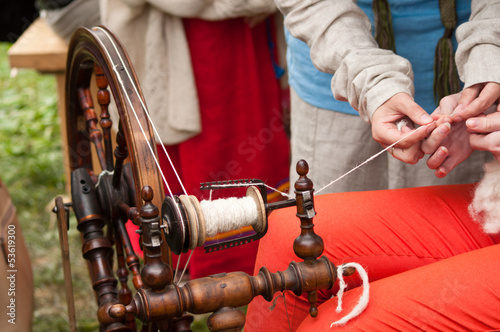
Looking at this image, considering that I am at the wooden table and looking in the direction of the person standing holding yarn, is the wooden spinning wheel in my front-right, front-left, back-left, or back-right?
front-right

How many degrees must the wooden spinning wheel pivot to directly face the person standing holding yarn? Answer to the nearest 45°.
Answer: approximately 45° to its left

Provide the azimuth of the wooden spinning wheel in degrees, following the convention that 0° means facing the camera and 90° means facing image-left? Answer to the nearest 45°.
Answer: approximately 270°

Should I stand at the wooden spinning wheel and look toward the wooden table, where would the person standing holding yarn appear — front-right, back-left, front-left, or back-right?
front-right

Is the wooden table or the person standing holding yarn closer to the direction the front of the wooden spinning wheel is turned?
the person standing holding yarn

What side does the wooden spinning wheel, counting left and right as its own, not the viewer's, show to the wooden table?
left
